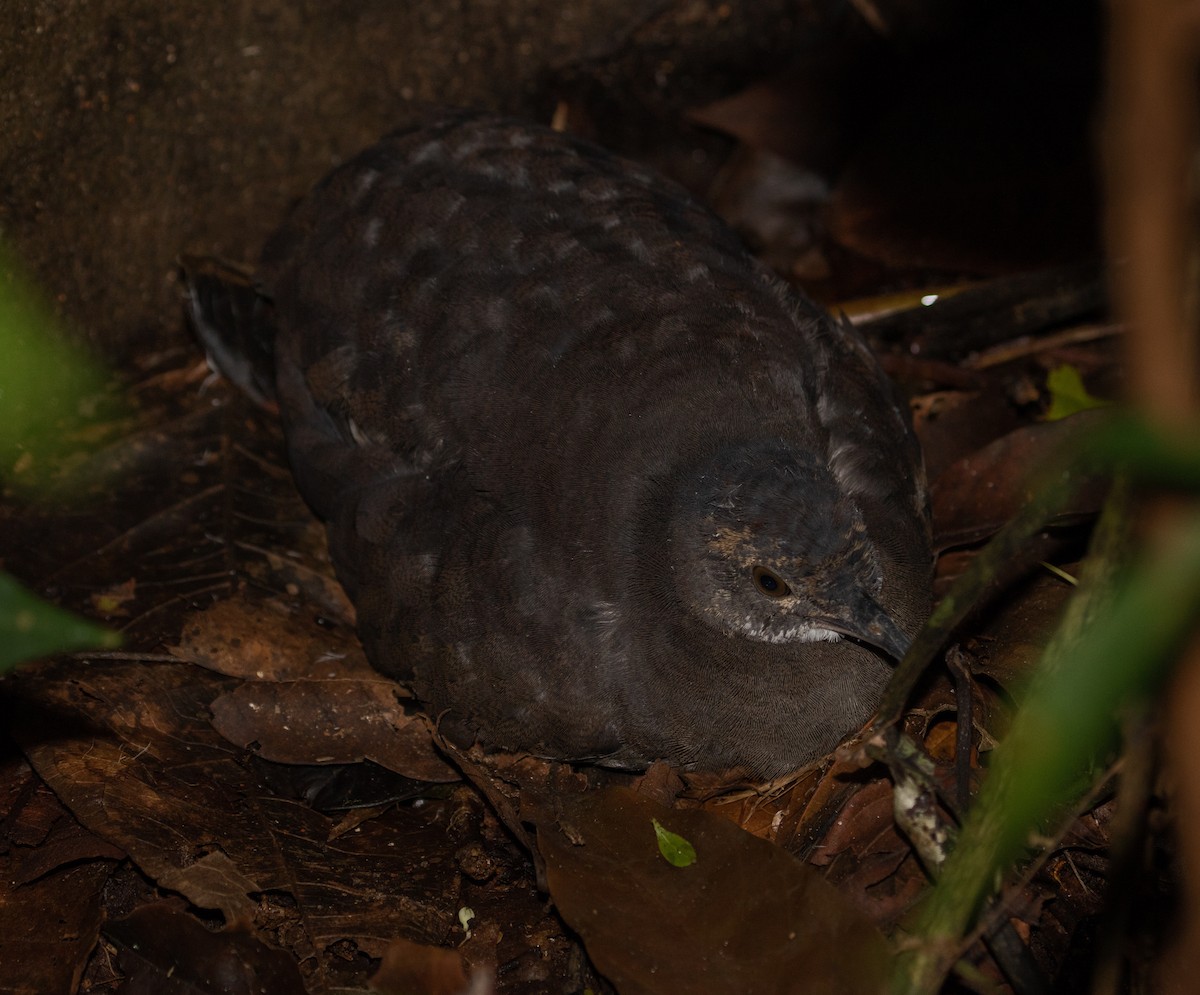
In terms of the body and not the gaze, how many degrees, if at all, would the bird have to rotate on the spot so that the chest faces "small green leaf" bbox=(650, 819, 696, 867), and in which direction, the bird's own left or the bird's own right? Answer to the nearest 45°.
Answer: approximately 45° to the bird's own right

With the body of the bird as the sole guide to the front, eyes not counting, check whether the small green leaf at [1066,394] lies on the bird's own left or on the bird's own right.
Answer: on the bird's own left

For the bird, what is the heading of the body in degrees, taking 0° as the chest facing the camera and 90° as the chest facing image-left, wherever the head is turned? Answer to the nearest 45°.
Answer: approximately 315°

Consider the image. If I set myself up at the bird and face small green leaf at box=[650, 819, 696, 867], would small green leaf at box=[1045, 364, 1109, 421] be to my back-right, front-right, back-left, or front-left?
back-left

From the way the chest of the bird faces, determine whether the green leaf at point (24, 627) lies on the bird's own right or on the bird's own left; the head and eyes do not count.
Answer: on the bird's own right
